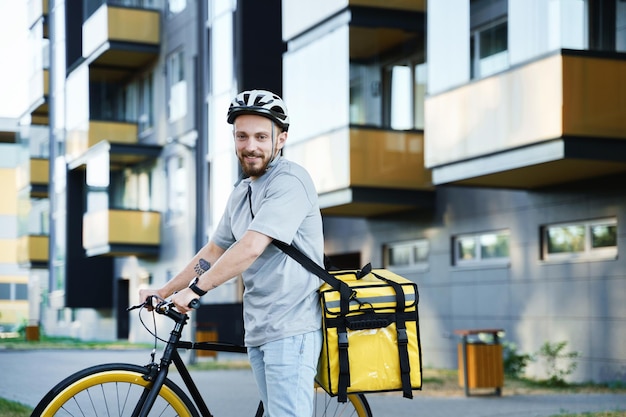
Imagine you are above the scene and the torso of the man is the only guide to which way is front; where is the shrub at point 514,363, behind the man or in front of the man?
behind

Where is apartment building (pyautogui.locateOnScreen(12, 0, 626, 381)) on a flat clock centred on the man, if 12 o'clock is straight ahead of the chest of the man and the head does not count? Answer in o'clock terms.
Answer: The apartment building is roughly at 5 o'clock from the man.

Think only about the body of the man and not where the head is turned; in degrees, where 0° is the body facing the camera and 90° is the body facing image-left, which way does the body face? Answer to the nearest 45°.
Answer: approximately 45°

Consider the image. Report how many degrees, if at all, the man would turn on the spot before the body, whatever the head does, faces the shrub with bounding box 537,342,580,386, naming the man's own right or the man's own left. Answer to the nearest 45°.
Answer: approximately 135° to the man's own right
